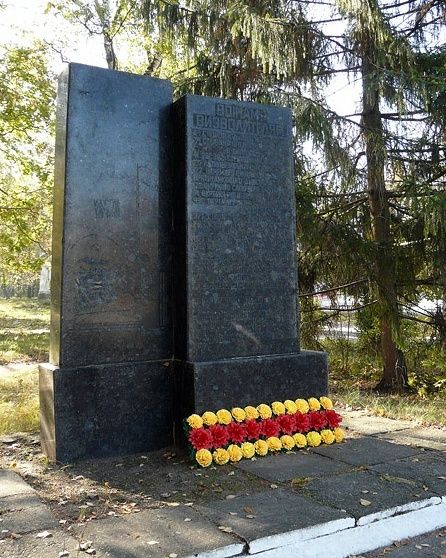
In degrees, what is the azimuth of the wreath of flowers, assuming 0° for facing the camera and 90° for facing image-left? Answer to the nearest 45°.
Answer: approximately 315°

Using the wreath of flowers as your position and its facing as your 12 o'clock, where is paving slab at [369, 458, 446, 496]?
The paving slab is roughly at 11 o'clock from the wreath of flowers.

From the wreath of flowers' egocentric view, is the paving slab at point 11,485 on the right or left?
on its right

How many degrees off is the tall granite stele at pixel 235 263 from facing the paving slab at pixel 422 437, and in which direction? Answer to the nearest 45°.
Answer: approximately 45° to its left

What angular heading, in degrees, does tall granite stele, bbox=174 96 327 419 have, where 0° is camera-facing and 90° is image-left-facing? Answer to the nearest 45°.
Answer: approximately 315°
